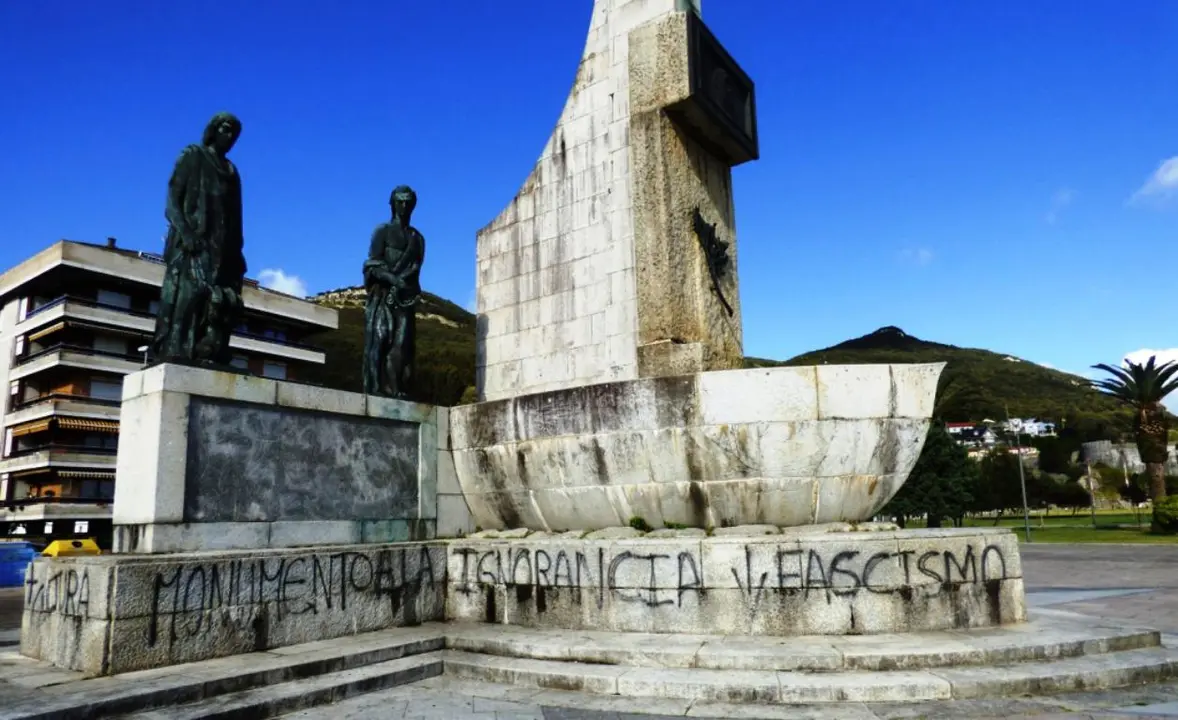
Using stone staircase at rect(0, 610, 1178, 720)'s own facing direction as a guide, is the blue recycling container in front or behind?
behind

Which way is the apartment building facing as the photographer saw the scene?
facing the viewer and to the right of the viewer

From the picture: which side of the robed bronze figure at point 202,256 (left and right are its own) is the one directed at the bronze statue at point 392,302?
left

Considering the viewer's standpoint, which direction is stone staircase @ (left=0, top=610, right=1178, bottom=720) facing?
facing the viewer

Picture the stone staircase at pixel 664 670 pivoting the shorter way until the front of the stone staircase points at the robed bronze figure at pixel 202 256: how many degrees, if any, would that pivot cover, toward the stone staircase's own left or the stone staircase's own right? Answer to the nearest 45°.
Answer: approximately 90° to the stone staircase's own right

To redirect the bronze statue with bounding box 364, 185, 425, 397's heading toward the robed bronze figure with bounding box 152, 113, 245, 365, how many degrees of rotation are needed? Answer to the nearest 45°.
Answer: approximately 45° to its right

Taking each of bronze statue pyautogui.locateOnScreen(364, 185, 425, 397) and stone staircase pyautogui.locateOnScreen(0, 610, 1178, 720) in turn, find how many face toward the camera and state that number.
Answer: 2

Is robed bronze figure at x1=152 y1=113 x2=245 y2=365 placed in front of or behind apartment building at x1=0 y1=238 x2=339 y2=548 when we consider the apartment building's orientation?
in front
